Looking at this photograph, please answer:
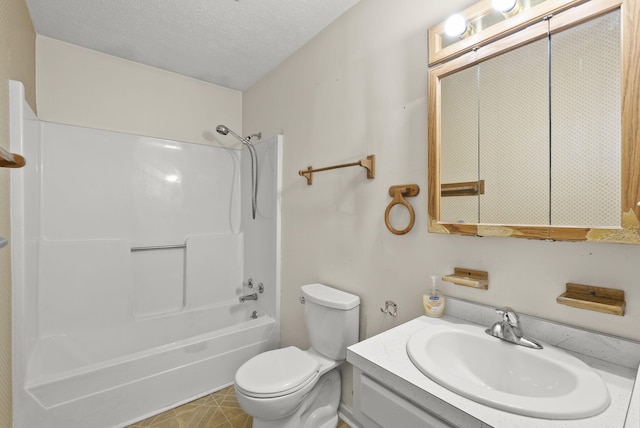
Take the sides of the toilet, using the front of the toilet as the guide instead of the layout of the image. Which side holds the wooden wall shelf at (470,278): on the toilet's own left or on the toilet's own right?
on the toilet's own left

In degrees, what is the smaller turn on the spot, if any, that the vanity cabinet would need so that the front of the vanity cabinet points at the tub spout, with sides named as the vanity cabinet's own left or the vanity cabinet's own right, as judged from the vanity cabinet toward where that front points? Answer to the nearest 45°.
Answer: approximately 90° to the vanity cabinet's own right

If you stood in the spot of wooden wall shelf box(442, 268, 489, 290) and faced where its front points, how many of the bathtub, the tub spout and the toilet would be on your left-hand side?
0

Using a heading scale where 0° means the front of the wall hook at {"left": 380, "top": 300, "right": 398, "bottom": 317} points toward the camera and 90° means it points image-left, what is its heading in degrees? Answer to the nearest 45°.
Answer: approximately 45°

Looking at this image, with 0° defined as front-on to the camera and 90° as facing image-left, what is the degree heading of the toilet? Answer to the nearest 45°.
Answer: approximately 45°

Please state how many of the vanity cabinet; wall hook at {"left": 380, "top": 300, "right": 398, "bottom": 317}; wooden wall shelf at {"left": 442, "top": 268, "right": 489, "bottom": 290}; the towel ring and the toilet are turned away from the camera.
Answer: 0

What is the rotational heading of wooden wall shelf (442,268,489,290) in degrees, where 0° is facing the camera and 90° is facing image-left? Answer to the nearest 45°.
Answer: approximately 45°

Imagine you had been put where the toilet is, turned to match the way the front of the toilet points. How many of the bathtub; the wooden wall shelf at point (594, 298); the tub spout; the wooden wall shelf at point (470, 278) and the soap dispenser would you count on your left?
3

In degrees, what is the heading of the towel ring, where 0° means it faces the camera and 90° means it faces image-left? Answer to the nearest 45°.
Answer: approximately 45°

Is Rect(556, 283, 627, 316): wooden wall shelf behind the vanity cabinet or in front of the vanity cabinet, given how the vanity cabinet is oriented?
behind

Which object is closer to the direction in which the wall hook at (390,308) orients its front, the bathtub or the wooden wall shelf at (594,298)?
the bathtub

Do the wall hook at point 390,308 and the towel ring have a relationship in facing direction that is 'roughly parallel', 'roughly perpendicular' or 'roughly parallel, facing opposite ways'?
roughly parallel

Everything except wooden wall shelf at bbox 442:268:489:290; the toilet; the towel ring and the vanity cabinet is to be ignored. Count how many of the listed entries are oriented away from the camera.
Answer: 0

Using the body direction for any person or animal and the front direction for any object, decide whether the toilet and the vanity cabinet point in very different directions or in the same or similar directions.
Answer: same or similar directions

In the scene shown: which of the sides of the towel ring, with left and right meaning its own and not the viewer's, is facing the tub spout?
right

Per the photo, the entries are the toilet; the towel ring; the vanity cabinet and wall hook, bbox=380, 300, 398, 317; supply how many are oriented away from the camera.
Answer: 0
